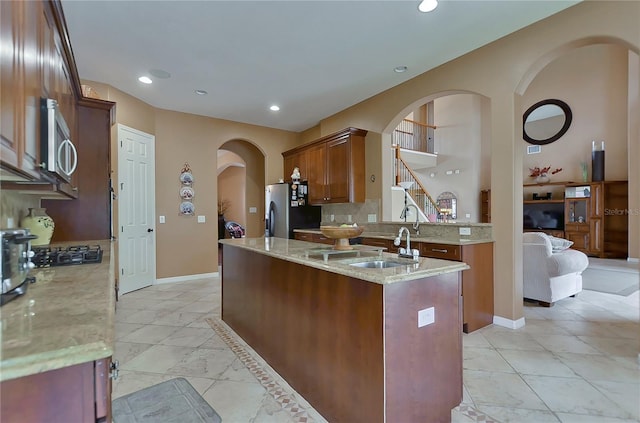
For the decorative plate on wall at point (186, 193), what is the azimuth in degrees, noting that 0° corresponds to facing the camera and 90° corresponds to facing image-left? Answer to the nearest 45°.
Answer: approximately 0°

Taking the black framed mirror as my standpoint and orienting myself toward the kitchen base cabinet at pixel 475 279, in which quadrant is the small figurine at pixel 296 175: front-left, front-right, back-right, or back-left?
front-right

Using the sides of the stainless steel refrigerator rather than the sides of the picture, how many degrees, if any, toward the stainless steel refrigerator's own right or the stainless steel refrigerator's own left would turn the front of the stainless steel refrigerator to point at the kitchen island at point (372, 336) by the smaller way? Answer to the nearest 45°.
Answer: approximately 45° to the stainless steel refrigerator's own left

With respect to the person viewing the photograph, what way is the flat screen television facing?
facing the viewer

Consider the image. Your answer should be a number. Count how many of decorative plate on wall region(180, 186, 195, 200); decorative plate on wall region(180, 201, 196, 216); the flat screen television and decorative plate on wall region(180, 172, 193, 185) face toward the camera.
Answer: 4

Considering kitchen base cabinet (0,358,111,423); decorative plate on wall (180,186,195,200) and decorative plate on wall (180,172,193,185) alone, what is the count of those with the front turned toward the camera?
2

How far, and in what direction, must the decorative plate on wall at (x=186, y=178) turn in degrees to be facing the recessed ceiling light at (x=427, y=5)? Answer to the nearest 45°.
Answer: approximately 45° to its left

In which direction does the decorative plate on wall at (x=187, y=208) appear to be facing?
toward the camera

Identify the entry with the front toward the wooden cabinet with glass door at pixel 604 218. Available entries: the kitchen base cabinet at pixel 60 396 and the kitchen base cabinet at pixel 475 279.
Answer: the kitchen base cabinet at pixel 60 396

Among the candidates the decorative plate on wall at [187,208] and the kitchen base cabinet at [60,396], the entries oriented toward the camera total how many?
1

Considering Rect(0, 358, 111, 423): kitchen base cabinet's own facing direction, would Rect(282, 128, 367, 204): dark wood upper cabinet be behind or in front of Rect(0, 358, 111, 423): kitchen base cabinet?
in front

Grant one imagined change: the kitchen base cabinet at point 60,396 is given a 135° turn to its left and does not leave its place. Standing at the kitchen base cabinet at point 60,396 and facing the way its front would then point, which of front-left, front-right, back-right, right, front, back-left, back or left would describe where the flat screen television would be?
back-right

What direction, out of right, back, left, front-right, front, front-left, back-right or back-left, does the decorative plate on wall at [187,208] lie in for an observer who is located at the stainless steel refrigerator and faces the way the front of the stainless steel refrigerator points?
front-right

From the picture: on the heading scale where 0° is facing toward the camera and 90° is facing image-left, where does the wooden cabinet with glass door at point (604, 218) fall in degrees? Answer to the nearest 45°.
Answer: approximately 45°

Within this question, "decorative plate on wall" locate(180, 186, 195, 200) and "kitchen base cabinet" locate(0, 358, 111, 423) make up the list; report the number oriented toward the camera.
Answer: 1

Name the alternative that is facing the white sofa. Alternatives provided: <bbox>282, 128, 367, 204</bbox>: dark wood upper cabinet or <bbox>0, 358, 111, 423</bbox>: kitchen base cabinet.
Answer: the kitchen base cabinet

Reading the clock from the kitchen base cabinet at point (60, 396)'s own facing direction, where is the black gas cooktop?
The black gas cooktop is roughly at 9 o'clock from the kitchen base cabinet.

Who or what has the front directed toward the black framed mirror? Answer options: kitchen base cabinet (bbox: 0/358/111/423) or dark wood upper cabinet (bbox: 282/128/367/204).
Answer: the kitchen base cabinet
